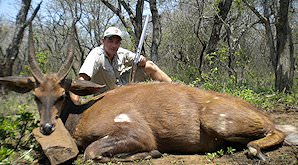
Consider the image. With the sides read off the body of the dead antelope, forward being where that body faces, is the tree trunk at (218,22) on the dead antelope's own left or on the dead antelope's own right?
on the dead antelope's own right

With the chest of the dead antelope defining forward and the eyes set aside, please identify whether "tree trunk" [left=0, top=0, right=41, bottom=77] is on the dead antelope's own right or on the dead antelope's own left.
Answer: on the dead antelope's own right

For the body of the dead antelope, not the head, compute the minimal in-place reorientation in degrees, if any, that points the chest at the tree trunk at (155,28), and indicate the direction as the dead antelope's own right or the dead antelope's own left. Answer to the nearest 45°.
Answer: approximately 90° to the dead antelope's own right

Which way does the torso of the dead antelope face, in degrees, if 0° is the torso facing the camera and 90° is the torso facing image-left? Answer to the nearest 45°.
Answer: approximately 90°
